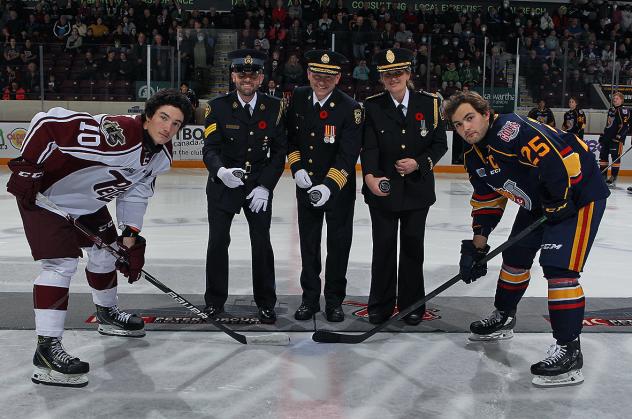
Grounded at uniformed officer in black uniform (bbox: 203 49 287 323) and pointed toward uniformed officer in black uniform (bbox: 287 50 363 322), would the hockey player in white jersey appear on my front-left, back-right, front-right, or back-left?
back-right

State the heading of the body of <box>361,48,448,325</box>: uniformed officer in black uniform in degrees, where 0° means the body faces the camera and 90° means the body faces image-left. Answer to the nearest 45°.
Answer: approximately 0°

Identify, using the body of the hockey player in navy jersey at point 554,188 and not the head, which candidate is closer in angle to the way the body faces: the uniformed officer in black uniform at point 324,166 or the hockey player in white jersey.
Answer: the hockey player in white jersey

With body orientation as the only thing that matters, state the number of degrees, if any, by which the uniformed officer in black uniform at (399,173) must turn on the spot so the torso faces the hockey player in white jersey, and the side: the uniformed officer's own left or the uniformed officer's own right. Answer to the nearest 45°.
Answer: approximately 45° to the uniformed officer's own right

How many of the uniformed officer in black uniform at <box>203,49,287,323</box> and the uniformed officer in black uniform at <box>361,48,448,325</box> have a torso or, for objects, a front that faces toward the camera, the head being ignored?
2

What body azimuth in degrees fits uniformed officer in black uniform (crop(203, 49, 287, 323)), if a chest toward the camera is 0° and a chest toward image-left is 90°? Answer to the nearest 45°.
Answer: approximately 0°

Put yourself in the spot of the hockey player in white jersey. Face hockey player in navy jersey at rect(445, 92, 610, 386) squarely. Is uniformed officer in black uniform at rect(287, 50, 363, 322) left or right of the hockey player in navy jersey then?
left

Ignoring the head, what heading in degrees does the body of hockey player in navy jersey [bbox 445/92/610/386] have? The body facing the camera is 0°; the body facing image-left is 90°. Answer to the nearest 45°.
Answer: approximately 45°

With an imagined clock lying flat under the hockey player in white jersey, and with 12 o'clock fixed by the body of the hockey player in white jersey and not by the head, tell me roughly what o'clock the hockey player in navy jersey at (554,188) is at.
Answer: The hockey player in navy jersey is roughly at 11 o'clock from the hockey player in white jersey.

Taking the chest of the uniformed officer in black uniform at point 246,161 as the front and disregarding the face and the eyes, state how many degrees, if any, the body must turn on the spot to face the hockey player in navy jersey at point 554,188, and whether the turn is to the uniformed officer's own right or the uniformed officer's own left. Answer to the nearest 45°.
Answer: approximately 45° to the uniformed officer's own left
